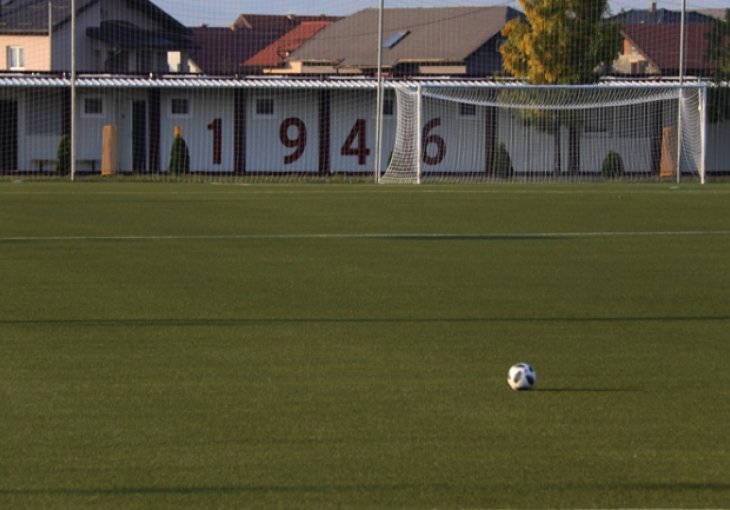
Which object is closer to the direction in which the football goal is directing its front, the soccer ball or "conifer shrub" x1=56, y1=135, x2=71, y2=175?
the soccer ball

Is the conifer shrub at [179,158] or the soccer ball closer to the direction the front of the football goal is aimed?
the soccer ball

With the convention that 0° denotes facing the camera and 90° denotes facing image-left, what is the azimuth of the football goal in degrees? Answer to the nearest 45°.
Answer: approximately 0°

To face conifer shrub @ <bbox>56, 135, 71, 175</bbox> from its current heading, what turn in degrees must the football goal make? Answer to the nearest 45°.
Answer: approximately 90° to its right

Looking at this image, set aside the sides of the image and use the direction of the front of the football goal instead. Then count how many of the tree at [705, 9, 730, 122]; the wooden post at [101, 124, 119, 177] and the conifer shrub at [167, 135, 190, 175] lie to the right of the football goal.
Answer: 2

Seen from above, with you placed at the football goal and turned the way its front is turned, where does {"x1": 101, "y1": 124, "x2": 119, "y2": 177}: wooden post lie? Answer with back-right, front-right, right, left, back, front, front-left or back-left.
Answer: right

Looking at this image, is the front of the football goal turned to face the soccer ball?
yes

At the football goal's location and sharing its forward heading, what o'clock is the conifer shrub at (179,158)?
The conifer shrub is roughly at 3 o'clock from the football goal.

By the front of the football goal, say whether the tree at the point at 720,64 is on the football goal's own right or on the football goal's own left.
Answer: on the football goal's own left
